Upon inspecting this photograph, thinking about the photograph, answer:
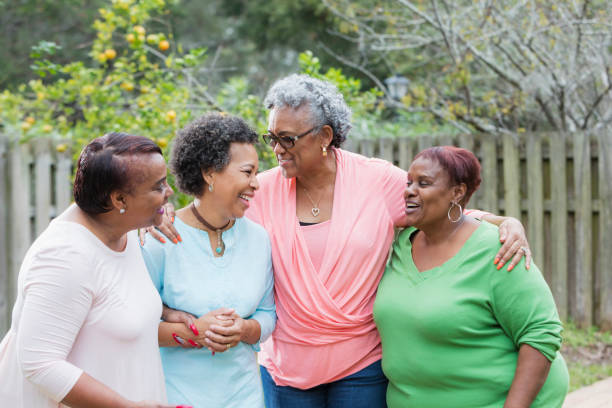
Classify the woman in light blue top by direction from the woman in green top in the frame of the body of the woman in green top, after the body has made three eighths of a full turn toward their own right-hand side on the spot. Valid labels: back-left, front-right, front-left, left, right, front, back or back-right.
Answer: left

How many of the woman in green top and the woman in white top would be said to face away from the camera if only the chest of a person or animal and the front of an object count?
0

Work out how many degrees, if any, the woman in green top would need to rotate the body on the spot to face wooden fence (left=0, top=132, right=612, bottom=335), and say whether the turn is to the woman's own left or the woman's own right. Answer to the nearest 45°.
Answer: approximately 135° to the woman's own right

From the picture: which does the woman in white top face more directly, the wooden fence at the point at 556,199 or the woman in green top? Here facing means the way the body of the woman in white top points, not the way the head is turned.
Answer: the woman in green top

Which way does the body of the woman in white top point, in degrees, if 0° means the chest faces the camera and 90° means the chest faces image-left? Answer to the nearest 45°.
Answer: approximately 315°

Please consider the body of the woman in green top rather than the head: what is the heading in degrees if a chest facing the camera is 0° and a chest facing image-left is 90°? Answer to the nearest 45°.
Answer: approximately 45°

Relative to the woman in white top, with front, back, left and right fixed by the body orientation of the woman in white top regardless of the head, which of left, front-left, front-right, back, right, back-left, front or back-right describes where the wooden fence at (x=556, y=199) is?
left

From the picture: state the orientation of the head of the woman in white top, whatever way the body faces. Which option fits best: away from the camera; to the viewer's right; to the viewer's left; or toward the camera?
to the viewer's right
